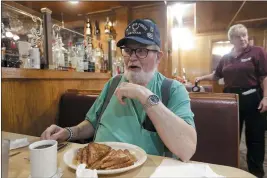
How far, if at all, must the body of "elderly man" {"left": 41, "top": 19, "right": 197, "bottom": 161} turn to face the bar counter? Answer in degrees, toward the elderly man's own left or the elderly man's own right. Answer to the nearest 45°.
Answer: approximately 90° to the elderly man's own right

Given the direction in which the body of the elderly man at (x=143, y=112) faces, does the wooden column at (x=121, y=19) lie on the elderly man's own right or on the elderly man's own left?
on the elderly man's own right

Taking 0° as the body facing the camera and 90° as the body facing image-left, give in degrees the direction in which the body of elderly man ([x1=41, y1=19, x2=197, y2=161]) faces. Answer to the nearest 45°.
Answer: approximately 45°
